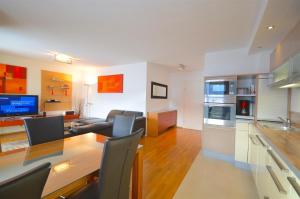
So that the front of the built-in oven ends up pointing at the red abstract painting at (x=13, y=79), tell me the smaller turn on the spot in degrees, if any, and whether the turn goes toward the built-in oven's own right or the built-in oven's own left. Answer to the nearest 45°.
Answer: approximately 90° to the built-in oven's own right

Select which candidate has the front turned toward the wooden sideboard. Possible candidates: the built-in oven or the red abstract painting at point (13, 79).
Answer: the red abstract painting

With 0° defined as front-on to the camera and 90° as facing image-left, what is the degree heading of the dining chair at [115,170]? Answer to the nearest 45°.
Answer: approximately 135°

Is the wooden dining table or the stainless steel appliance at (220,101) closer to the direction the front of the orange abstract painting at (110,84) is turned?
the wooden dining table

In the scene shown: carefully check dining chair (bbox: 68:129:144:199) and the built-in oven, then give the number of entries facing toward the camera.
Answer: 1

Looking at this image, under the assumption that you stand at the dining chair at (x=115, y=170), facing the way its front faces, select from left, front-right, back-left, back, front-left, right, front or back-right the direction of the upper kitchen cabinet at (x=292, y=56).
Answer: back-right

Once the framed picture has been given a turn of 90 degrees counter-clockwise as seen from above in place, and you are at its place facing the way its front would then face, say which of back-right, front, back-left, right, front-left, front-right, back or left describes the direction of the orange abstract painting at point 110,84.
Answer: back-left

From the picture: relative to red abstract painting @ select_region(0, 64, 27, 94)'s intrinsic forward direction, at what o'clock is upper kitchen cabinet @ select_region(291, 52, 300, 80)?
The upper kitchen cabinet is roughly at 1 o'clock from the red abstract painting.

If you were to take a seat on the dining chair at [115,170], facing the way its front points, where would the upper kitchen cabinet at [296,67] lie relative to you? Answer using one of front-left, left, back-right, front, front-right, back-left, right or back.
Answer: back-right

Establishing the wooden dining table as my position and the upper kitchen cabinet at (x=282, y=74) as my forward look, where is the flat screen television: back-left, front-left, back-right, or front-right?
back-left

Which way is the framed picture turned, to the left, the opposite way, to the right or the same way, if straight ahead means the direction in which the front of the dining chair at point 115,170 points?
the opposite way
